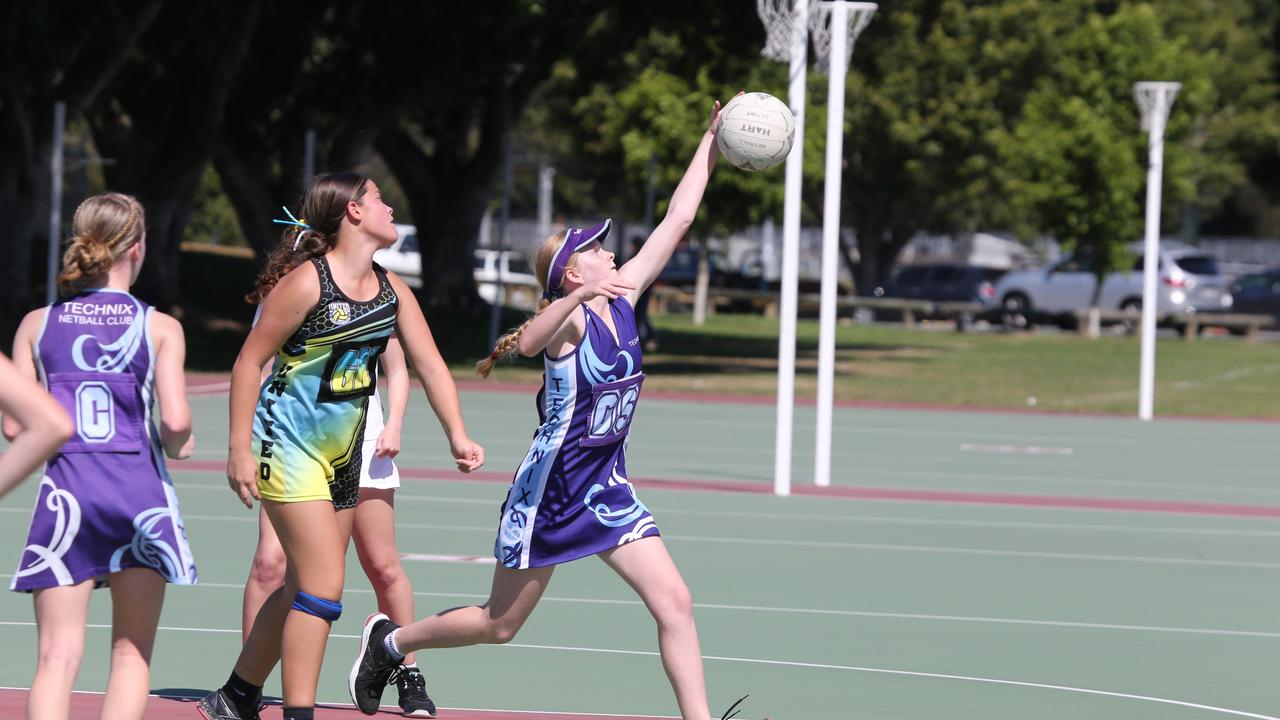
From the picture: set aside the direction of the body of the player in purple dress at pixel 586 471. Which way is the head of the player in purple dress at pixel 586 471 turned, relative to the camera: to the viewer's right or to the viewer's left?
to the viewer's right

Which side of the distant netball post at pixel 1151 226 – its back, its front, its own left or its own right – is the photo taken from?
front

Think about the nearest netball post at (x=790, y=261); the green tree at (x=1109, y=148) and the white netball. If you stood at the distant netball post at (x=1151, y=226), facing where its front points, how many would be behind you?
1
